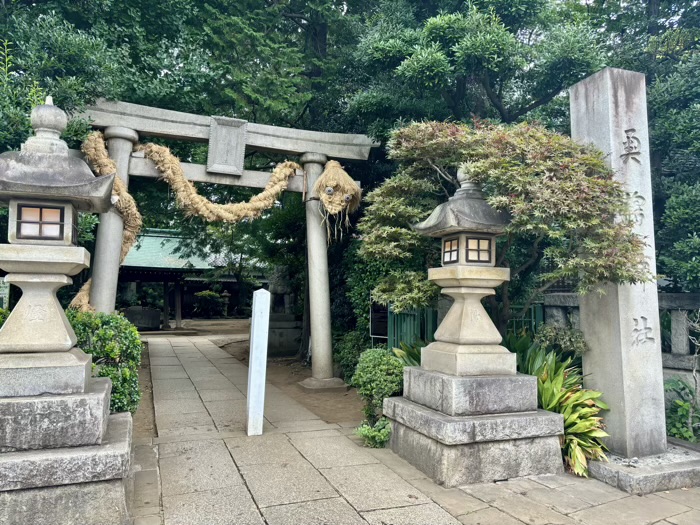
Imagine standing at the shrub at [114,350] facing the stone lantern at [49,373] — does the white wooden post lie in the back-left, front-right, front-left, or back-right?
back-left

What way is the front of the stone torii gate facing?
toward the camera

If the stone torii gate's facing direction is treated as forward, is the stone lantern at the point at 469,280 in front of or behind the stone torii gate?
in front

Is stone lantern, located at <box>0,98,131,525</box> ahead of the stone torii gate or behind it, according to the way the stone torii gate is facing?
ahead

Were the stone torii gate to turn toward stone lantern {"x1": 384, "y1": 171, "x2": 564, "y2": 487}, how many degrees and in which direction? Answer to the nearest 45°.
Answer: approximately 45° to its left

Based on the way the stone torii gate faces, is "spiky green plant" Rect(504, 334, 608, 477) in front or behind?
in front
